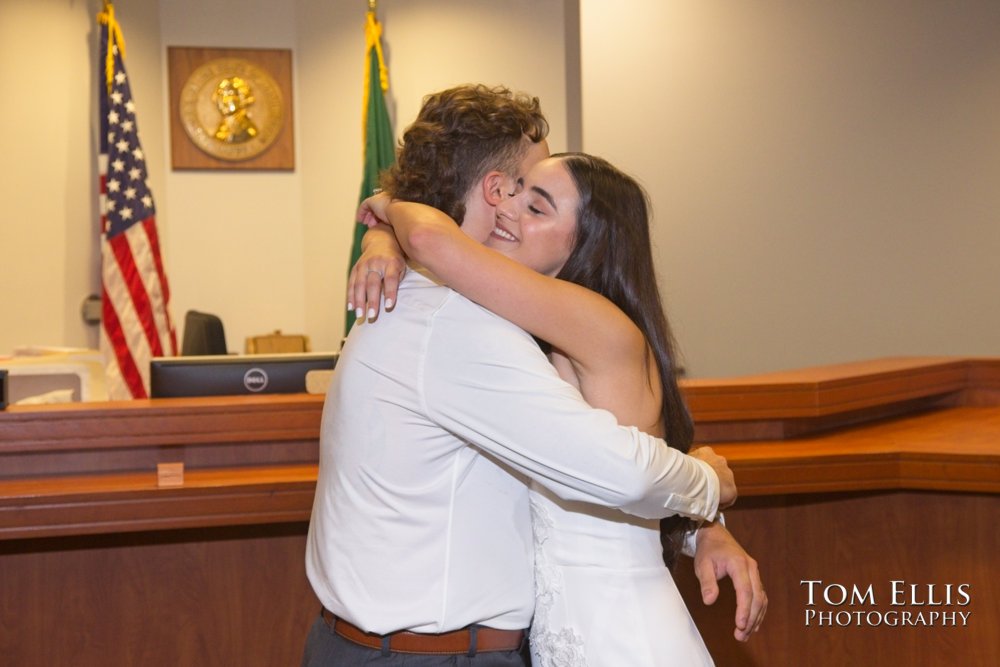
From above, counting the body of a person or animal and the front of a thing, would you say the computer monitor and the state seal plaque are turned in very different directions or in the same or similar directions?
very different directions

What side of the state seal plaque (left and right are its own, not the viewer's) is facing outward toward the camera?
front

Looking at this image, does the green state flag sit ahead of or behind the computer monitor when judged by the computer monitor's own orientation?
ahead

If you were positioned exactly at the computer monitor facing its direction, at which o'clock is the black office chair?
The black office chair is roughly at 12 o'clock from the computer monitor.

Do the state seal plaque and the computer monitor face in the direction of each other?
yes

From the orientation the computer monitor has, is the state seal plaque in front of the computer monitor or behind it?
in front

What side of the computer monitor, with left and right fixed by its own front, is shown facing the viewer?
back

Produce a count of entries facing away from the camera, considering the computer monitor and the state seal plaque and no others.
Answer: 1

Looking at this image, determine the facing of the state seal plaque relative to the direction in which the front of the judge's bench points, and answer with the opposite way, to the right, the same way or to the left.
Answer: the same way

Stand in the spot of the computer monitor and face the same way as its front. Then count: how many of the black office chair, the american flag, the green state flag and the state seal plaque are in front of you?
4

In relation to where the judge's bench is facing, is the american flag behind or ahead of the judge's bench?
behind

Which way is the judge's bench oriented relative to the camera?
toward the camera

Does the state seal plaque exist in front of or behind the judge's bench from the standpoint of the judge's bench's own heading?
behind
